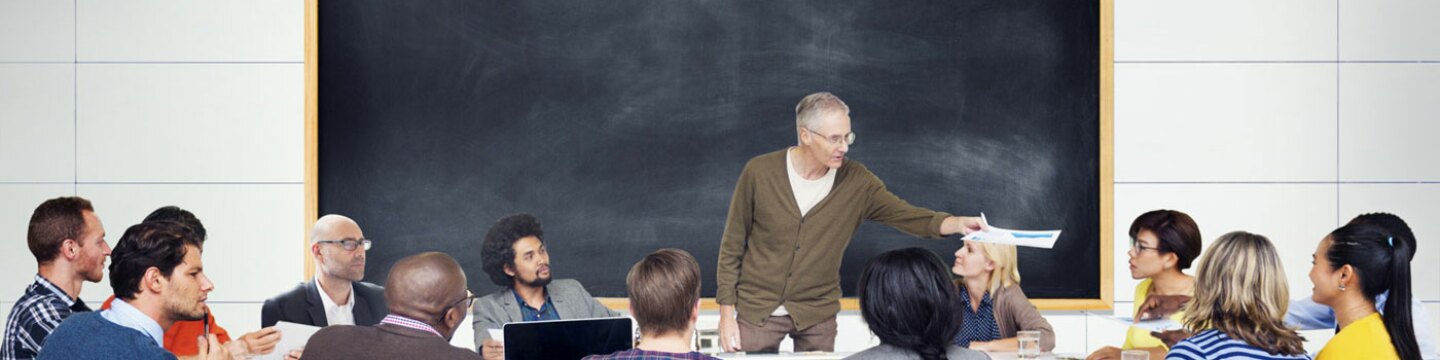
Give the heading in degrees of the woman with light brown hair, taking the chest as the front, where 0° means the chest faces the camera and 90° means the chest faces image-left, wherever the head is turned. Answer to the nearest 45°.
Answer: approximately 180°

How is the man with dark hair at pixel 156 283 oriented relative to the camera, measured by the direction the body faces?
to the viewer's right

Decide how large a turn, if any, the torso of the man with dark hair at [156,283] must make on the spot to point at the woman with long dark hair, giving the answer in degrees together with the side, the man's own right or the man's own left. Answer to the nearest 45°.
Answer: approximately 45° to the man's own right

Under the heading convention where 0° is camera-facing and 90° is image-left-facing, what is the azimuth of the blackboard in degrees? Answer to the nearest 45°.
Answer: approximately 0°

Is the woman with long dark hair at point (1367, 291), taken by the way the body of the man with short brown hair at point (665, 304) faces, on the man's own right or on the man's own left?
on the man's own right

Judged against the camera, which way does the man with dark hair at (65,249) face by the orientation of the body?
to the viewer's right

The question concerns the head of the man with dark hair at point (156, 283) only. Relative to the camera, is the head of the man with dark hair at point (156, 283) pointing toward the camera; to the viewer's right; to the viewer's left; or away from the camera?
to the viewer's right

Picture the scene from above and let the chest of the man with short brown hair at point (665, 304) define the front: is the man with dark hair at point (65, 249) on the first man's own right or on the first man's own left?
on the first man's own left

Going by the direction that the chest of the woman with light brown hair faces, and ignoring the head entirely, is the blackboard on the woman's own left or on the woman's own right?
on the woman's own left

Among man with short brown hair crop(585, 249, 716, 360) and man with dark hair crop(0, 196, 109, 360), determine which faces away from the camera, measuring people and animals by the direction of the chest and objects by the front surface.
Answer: the man with short brown hair

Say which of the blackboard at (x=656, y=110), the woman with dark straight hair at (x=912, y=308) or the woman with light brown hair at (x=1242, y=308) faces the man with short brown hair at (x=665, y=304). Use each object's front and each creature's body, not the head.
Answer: the blackboard

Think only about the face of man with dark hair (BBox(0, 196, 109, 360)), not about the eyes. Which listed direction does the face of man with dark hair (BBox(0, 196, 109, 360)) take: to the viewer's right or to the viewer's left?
to the viewer's right

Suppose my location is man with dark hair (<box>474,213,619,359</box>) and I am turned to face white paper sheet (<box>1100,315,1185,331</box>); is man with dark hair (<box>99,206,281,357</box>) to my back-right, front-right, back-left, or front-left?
back-right
